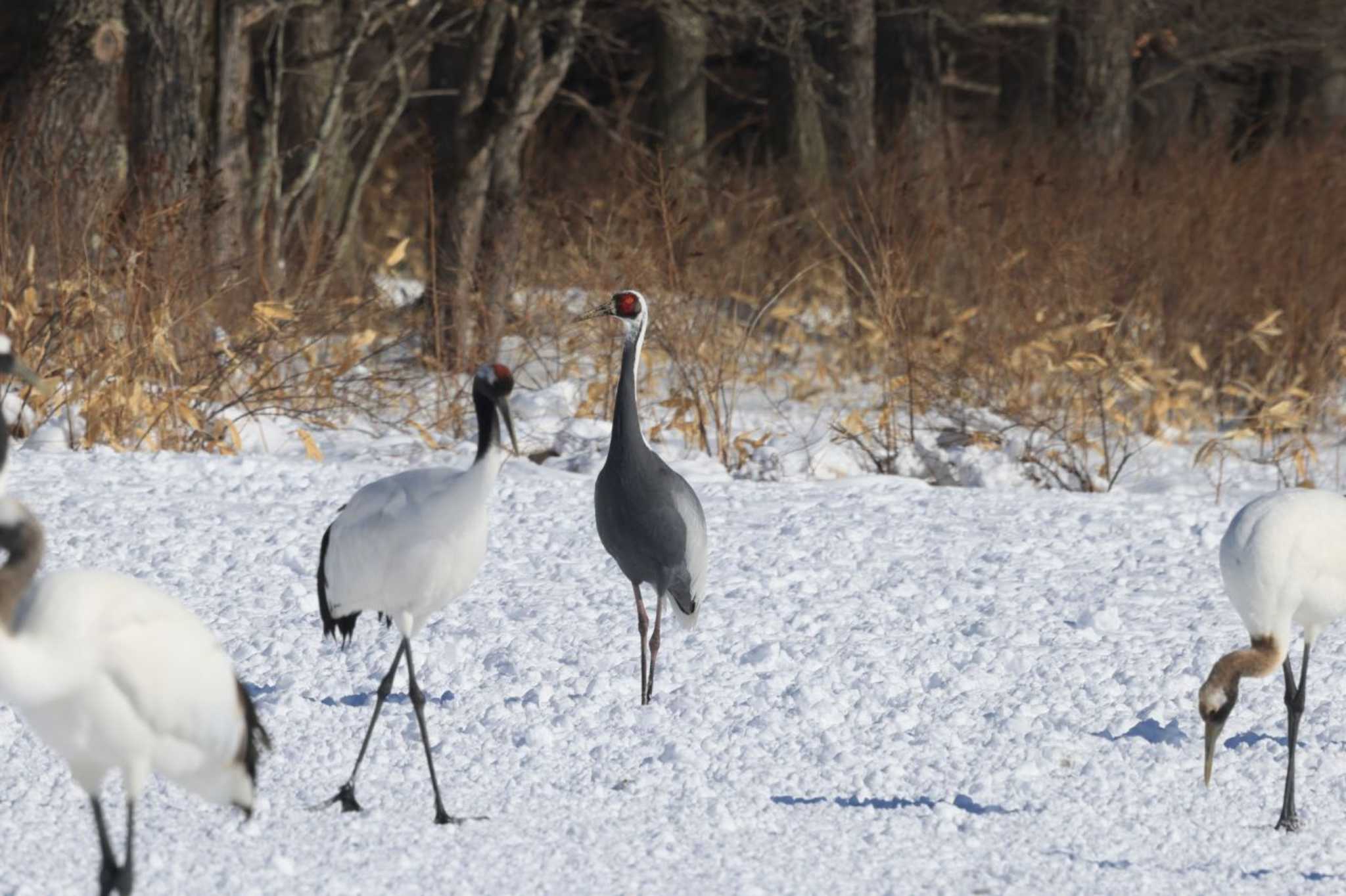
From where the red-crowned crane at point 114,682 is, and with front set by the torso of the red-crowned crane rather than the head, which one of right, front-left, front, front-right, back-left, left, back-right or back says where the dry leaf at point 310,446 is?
right

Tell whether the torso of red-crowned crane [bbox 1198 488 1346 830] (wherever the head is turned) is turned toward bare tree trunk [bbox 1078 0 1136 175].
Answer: no

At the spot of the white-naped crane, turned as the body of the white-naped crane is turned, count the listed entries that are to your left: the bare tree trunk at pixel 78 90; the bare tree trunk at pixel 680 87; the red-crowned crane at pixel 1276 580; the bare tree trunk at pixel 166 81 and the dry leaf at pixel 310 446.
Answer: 1

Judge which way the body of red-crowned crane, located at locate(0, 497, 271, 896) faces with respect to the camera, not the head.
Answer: to the viewer's left

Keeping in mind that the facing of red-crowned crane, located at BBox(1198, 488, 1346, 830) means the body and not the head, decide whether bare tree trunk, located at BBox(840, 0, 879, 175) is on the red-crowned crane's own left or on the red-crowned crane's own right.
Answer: on the red-crowned crane's own right

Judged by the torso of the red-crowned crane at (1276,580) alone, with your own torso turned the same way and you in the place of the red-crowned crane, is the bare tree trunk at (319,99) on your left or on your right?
on your right

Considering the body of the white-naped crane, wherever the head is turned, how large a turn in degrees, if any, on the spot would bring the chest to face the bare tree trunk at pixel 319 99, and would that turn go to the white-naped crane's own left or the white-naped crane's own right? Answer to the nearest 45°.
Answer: approximately 135° to the white-naped crane's own right

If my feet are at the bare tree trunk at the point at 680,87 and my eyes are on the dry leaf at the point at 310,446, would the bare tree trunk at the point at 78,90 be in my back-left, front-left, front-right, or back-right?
front-right

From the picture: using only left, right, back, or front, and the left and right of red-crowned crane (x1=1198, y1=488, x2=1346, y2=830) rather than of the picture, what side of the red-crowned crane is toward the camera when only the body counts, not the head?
left

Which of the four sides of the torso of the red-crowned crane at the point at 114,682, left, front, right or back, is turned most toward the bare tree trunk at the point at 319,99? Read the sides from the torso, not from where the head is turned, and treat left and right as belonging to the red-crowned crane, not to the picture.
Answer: right

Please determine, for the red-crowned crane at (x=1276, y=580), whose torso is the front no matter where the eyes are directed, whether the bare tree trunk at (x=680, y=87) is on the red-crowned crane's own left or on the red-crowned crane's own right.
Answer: on the red-crowned crane's own right

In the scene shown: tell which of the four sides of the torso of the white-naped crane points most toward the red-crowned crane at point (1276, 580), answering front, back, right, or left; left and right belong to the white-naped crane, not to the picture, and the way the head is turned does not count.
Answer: left

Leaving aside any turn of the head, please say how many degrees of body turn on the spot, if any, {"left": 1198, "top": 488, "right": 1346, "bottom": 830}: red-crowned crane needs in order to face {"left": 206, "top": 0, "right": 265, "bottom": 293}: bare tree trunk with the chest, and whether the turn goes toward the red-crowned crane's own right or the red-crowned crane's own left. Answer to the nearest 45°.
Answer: approximately 45° to the red-crowned crane's own right

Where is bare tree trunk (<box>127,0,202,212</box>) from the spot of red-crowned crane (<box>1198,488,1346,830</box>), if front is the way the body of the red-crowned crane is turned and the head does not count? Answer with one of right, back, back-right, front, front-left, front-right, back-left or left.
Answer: front-right

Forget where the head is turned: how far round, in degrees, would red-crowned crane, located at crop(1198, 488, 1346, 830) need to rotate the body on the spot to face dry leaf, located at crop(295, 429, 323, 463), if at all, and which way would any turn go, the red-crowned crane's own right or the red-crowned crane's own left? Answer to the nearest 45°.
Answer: approximately 45° to the red-crowned crane's own right
